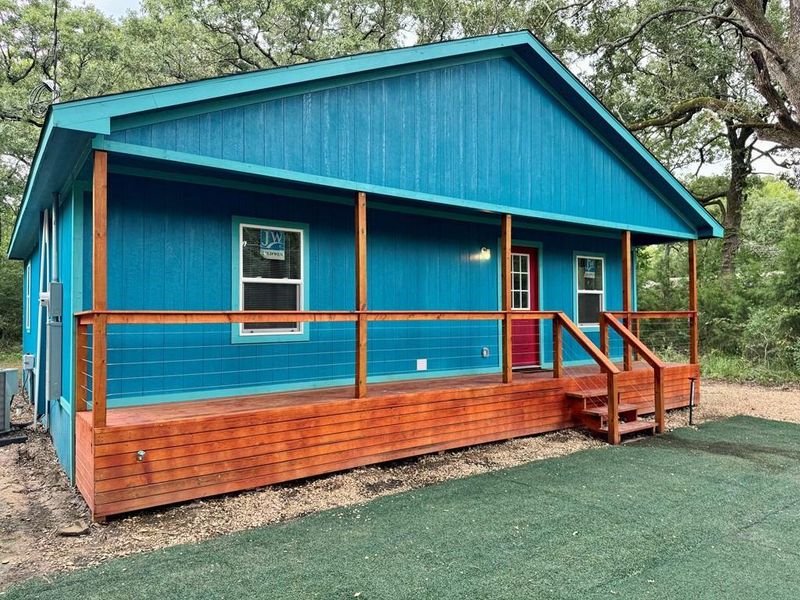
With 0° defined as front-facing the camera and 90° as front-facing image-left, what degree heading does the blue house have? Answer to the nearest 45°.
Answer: approximately 315°

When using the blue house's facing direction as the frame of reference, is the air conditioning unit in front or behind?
behind

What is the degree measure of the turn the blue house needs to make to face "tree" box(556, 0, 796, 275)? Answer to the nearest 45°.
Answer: approximately 90° to its left
